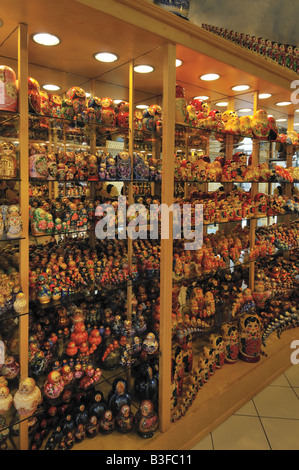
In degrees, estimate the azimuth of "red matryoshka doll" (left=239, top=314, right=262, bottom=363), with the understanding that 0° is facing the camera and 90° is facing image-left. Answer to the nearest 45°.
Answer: approximately 0°

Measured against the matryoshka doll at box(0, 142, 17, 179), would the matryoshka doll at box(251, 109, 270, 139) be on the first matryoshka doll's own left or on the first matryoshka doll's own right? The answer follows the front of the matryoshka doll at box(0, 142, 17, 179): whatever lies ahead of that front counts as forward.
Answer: on the first matryoshka doll's own left
